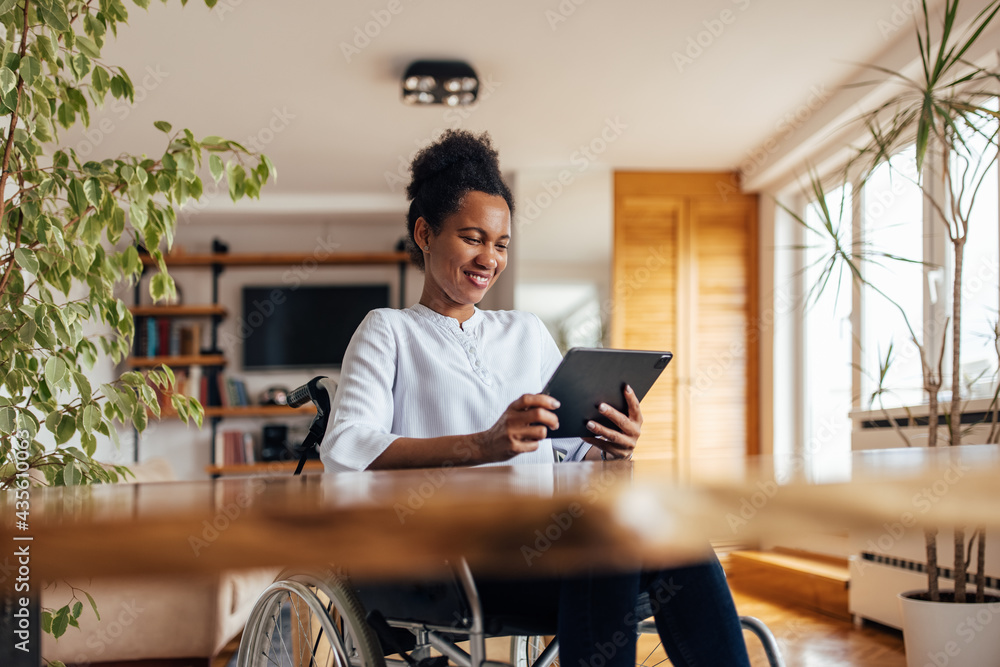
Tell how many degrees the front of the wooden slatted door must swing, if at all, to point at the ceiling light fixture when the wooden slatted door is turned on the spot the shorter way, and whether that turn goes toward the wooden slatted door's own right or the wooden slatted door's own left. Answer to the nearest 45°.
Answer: approximately 45° to the wooden slatted door's own right

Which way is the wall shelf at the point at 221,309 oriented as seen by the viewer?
toward the camera

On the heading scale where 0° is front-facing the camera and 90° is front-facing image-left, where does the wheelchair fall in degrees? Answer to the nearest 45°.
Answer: approximately 315°

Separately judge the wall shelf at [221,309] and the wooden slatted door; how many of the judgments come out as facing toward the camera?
2

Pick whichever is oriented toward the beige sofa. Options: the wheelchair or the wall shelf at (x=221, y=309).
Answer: the wall shelf

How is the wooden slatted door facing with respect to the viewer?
toward the camera

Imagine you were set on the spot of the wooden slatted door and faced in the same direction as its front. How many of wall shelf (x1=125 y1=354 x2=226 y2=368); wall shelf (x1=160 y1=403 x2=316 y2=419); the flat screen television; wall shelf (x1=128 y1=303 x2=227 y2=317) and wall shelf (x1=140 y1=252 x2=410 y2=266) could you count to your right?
5

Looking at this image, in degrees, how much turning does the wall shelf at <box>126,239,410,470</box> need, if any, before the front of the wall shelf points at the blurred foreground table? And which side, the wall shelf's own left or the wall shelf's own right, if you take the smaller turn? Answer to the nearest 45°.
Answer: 0° — it already faces it

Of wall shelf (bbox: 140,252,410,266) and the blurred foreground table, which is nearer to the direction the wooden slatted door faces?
the blurred foreground table

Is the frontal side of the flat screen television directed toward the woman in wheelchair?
yes

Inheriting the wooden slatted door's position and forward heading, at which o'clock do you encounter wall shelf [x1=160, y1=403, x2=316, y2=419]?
The wall shelf is roughly at 3 o'clock from the wooden slatted door.

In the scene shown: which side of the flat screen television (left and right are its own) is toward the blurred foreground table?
front

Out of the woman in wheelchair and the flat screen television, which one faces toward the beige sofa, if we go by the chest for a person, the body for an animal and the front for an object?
the flat screen television

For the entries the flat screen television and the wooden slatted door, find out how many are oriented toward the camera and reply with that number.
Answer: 2

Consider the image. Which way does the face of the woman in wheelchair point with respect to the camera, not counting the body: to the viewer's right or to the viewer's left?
to the viewer's right

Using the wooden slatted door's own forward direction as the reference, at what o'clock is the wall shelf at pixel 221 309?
The wall shelf is roughly at 3 o'clock from the wooden slatted door.

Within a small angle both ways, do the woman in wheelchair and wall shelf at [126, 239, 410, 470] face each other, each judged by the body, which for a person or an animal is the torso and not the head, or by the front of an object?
no
